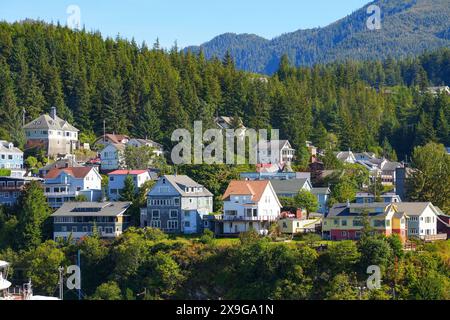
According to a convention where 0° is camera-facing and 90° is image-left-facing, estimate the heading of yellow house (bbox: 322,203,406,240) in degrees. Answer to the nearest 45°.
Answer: approximately 0°

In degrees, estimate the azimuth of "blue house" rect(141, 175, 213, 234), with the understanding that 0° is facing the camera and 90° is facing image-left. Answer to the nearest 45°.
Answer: approximately 45°

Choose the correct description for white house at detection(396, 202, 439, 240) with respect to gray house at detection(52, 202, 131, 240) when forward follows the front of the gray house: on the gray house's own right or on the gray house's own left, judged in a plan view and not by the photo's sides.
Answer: on the gray house's own left

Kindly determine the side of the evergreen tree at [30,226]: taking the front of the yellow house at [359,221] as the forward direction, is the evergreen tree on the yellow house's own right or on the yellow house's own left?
on the yellow house's own right

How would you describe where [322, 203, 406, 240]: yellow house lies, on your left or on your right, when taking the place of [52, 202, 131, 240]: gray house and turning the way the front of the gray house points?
on your left

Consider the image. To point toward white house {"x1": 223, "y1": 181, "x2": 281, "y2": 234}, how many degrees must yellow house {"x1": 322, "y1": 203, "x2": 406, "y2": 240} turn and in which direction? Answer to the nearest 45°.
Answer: approximately 90° to its right

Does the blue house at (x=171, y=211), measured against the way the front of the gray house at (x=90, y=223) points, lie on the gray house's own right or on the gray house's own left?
on the gray house's own left

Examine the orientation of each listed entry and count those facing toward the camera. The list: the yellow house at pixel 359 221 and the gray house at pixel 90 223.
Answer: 2

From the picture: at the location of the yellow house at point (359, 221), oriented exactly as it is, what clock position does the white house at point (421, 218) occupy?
The white house is roughly at 8 o'clock from the yellow house.

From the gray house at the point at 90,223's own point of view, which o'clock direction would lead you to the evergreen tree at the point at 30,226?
The evergreen tree is roughly at 3 o'clock from the gray house.

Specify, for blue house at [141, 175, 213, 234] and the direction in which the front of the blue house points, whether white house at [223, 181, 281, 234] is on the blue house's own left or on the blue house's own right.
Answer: on the blue house's own left

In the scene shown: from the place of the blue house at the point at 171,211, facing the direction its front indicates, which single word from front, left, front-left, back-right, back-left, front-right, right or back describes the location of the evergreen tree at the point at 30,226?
front-right

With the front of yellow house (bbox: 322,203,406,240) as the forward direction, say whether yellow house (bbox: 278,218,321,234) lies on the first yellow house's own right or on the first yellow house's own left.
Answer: on the first yellow house's own right

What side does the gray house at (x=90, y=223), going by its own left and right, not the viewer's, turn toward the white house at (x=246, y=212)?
left

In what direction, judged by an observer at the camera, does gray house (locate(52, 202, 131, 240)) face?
facing the viewer
